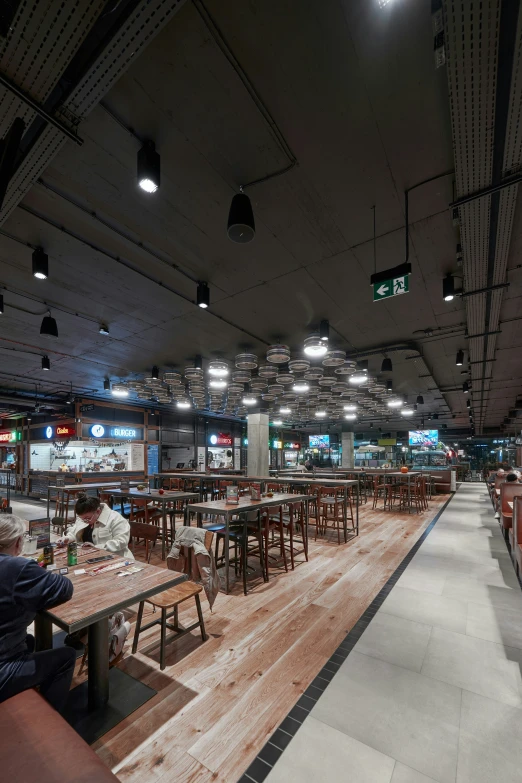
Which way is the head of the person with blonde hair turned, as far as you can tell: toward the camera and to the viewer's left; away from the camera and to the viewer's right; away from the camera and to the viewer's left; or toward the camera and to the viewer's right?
away from the camera and to the viewer's right

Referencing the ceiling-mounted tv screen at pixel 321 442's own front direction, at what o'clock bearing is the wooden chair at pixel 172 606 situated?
The wooden chair is roughly at 12 o'clock from the ceiling-mounted tv screen.

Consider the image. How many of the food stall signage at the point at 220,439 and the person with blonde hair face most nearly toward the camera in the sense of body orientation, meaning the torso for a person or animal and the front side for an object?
1

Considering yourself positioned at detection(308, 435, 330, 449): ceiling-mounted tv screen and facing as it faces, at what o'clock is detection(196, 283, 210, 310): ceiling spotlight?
The ceiling spotlight is roughly at 12 o'clock from the ceiling-mounted tv screen.

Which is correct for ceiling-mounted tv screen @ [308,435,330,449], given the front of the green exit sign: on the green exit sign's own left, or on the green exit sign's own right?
on the green exit sign's own right

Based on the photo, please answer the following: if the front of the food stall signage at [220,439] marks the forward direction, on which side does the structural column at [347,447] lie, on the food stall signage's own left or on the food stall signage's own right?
on the food stall signage's own left

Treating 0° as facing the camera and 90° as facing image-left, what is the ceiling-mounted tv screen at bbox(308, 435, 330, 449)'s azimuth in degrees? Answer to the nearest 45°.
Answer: approximately 0°
